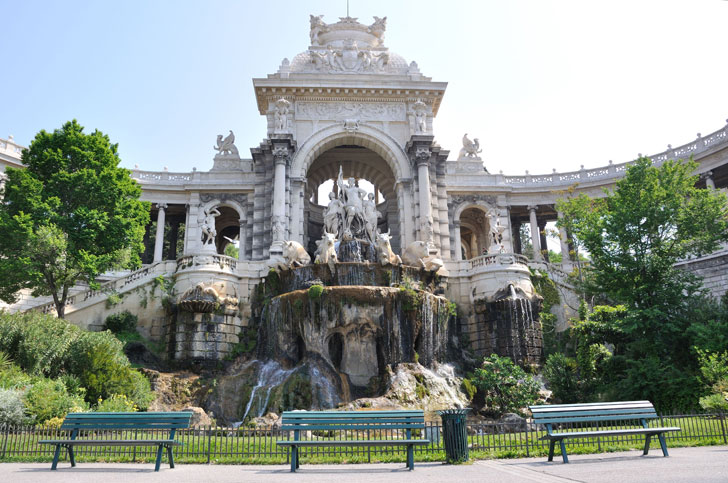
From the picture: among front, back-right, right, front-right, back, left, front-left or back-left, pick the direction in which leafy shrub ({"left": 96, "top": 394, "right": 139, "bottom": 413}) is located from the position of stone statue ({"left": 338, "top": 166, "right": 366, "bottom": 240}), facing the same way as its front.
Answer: front-right

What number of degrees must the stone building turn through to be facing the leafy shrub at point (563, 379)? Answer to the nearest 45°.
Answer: approximately 45° to its left

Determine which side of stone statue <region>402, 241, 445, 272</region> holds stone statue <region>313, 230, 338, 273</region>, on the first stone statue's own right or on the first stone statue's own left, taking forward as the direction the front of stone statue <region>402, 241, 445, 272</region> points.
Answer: on the first stone statue's own right

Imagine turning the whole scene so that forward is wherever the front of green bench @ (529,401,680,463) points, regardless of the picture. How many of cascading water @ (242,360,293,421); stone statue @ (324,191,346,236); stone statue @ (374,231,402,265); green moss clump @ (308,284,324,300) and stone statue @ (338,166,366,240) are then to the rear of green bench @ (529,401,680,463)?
5

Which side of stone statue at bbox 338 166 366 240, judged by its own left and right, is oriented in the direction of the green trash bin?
front

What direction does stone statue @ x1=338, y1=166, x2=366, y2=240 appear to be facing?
toward the camera

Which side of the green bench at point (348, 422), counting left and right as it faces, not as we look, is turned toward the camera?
front

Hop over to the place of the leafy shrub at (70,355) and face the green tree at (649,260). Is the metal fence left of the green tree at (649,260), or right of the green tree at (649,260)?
right

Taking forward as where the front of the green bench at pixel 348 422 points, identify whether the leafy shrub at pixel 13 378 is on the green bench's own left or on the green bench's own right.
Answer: on the green bench's own right

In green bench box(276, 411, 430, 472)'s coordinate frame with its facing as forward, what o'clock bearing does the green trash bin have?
The green trash bin is roughly at 9 o'clock from the green bench.

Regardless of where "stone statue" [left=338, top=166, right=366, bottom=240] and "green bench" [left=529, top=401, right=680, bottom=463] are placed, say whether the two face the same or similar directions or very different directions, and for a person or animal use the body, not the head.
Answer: same or similar directions

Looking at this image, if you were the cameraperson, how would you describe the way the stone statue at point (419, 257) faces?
facing the viewer and to the right of the viewer

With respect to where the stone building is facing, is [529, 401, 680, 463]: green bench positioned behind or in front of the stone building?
in front

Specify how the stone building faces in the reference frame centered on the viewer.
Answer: facing the viewer

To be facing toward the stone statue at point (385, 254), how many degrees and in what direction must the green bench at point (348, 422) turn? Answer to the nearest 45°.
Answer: approximately 180°

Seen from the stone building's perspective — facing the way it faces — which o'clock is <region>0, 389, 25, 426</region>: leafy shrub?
The leafy shrub is roughly at 1 o'clock from the stone building.

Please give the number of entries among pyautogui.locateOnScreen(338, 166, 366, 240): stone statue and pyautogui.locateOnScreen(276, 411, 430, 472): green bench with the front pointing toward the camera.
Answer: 2
